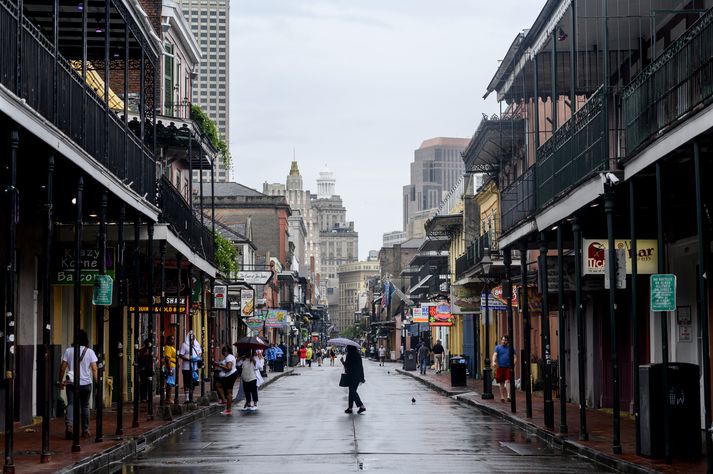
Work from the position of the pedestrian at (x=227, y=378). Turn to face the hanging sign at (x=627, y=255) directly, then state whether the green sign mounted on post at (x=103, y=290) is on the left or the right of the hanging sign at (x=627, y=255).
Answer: right

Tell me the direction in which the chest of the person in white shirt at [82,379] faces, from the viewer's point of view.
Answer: away from the camera

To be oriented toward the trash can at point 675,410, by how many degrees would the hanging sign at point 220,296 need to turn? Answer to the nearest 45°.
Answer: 0° — it already faces it

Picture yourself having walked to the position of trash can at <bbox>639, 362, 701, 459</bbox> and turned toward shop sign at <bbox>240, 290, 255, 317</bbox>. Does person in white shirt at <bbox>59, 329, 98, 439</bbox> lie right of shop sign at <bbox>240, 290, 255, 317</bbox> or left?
left

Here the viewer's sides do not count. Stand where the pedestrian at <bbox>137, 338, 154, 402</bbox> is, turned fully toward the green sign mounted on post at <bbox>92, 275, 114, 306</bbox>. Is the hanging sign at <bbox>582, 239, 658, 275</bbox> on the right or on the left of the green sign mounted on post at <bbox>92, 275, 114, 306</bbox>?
left
